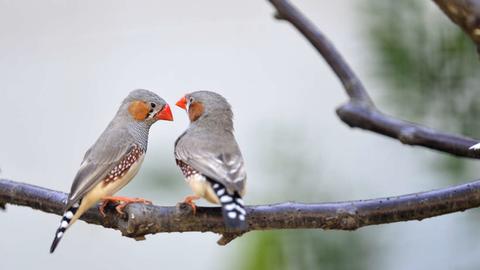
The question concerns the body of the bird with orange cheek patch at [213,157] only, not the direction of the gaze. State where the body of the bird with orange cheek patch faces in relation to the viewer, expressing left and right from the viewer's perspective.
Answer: facing away from the viewer and to the left of the viewer

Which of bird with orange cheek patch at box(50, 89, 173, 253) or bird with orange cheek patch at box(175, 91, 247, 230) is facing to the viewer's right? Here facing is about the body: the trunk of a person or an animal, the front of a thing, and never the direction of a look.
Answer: bird with orange cheek patch at box(50, 89, 173, 253)

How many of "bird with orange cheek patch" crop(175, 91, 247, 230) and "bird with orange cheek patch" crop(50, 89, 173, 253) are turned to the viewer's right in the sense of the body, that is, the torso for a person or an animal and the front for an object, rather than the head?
1

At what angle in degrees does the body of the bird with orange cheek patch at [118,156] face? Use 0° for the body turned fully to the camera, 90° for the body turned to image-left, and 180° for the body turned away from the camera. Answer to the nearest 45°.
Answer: approximately 270°
